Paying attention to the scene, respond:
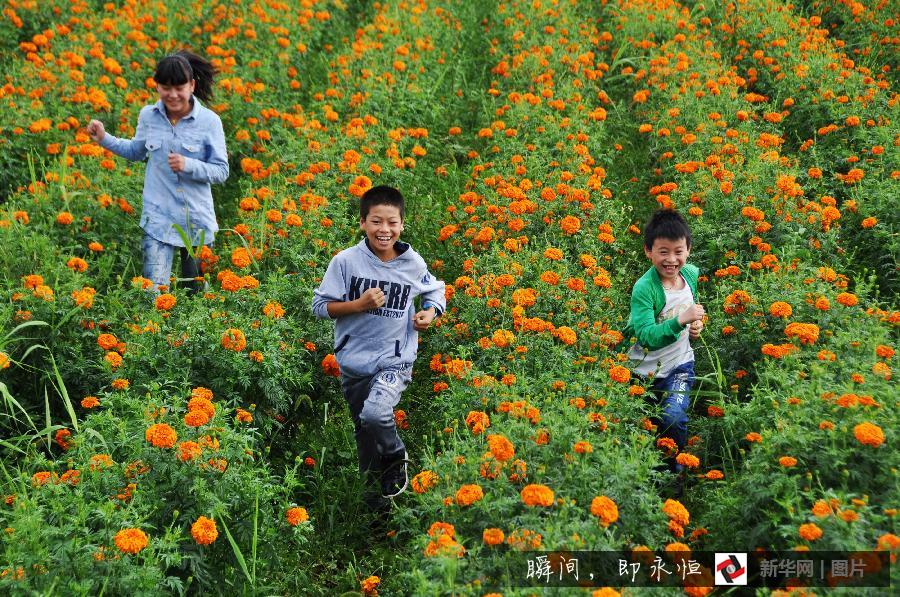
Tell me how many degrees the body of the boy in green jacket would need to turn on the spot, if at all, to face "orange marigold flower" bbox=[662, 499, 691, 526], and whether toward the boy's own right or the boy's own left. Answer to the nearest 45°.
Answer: approximately 45° to the boy's own right

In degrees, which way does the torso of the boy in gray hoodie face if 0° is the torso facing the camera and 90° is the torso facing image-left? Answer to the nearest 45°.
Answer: approximately 0°

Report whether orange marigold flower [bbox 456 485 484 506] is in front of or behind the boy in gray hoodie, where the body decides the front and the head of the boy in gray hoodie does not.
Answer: in front

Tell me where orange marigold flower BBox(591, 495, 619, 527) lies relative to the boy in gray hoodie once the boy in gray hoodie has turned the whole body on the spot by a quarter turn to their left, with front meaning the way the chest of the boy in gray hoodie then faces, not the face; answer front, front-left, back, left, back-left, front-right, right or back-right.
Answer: front-right

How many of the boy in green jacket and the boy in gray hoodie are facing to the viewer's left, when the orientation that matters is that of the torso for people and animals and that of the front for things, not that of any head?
0

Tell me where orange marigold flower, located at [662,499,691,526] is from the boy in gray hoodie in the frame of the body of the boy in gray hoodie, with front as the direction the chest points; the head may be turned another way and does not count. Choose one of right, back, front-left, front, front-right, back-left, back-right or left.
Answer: front-left

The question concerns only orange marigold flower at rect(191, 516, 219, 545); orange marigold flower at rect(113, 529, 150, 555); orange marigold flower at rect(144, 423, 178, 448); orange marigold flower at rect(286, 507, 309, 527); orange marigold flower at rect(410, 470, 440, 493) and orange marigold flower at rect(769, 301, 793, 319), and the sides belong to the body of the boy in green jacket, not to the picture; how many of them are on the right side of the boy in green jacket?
5

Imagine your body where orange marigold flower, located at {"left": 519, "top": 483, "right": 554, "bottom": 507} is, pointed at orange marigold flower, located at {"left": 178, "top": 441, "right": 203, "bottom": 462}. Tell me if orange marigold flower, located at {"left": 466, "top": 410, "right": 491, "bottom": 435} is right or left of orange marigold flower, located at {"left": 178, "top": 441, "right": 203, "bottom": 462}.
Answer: right
